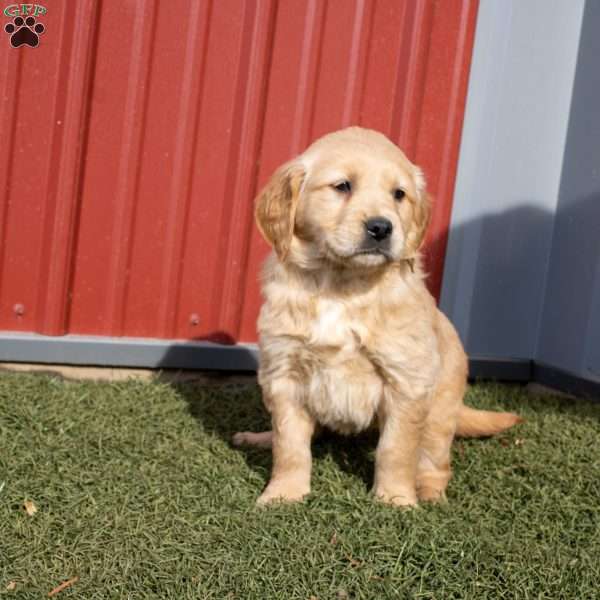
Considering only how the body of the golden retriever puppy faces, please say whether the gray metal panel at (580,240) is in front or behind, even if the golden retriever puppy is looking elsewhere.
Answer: behind

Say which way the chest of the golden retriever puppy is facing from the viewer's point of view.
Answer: toward the camera

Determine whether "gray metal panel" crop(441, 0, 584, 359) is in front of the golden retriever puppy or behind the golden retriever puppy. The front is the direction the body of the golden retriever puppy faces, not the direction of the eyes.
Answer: behind
